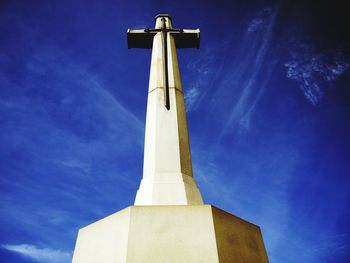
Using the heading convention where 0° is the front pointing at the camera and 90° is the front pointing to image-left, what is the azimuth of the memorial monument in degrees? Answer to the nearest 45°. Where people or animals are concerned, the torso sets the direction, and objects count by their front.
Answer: approximately 0°
